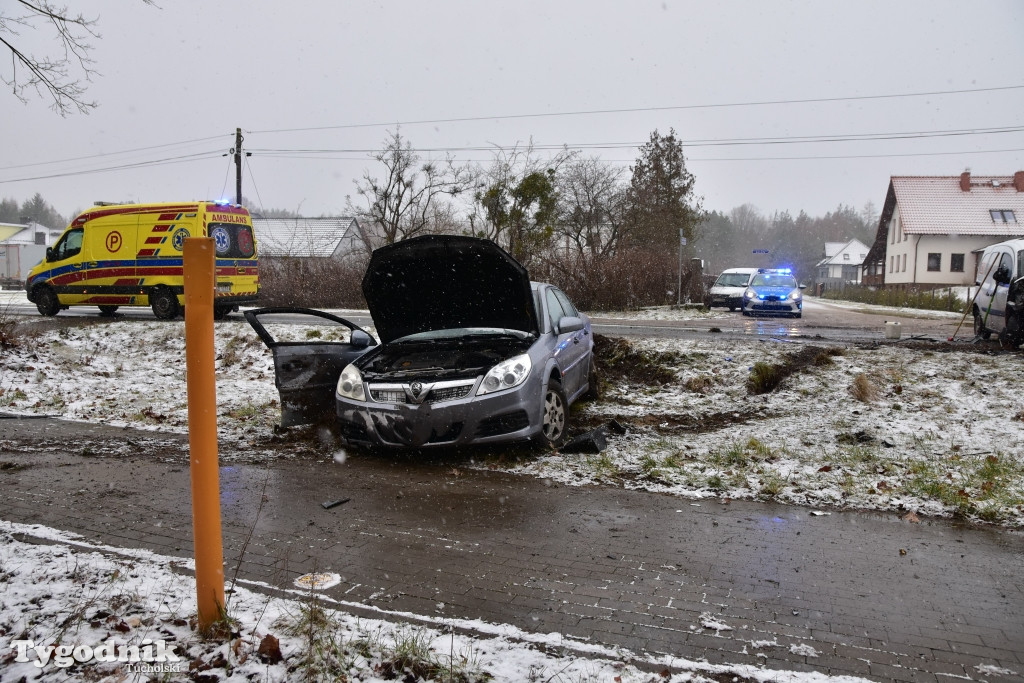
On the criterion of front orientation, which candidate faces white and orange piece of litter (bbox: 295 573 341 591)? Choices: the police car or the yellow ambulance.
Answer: the police car

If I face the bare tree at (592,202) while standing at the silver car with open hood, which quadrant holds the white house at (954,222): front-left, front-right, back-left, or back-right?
front-right

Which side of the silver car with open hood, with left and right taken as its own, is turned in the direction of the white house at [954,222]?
back

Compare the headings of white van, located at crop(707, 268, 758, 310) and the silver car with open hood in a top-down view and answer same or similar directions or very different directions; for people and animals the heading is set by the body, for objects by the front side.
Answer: same or similar directions

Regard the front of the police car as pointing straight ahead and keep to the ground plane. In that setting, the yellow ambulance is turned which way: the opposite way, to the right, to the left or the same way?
to the right

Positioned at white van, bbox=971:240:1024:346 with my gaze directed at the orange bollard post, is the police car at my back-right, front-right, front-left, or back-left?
back-right

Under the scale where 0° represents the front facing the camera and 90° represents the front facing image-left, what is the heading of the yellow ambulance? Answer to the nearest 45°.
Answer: approximately 135°

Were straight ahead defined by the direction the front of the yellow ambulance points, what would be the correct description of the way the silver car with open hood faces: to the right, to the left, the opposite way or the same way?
to the left

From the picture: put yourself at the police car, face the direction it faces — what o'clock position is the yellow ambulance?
The yellow ambulance is roughly at 2 o'clock from the police car.

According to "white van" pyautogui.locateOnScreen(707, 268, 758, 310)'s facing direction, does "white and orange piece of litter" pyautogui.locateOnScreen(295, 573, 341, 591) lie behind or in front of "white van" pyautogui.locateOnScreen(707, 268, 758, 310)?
in front

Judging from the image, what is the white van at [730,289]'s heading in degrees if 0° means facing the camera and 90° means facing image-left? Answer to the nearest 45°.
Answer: approximately 45°

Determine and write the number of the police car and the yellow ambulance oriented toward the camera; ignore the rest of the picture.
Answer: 1

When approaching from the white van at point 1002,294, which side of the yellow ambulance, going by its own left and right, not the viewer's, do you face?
back

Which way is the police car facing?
toward the camera

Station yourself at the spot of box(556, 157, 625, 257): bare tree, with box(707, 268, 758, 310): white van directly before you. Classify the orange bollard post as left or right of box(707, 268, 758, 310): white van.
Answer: right

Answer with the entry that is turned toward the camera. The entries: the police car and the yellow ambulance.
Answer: the police car

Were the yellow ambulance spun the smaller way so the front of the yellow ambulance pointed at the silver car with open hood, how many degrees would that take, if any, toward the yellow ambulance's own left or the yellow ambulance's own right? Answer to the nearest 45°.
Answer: approximately 135° to the yellow ambulance's own left

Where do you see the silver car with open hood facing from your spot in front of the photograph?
facing the viewer and to the left of the viewer

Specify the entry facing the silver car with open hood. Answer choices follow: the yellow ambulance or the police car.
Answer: the police car

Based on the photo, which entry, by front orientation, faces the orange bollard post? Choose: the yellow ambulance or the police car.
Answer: the police car

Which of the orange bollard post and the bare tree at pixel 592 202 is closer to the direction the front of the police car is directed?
the orange bollard post
